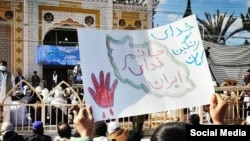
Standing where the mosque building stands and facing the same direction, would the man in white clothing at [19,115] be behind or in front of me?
in front

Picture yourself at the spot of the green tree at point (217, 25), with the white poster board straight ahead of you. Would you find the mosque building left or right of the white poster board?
right

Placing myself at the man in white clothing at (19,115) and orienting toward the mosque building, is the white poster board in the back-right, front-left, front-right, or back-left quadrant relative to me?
back-right

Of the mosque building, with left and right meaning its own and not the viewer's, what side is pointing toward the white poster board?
front

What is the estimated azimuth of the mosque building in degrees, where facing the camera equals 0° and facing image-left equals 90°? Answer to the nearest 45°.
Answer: approximately 0°

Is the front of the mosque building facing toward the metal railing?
yes

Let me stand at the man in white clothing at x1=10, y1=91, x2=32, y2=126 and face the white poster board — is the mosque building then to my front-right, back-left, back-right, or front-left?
back-left

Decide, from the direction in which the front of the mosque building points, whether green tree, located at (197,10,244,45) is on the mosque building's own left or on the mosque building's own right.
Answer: on the mosque building's own left
